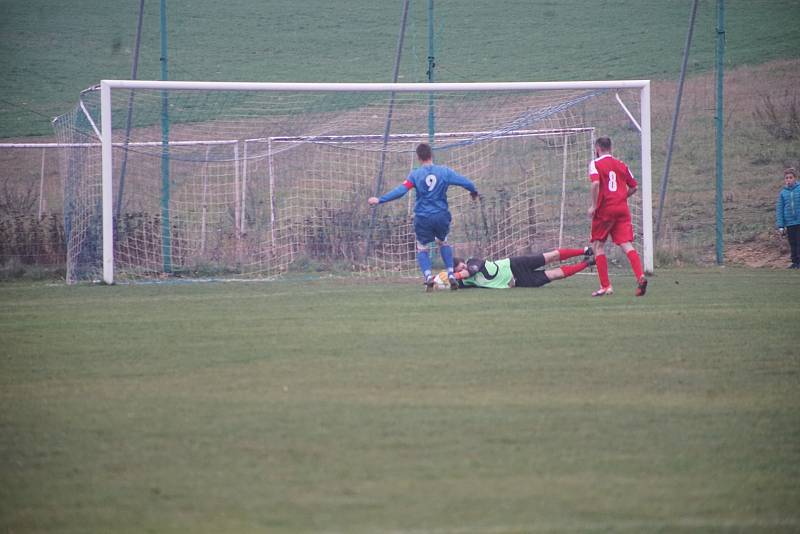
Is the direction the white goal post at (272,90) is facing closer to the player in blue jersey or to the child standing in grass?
the player in blue jersey

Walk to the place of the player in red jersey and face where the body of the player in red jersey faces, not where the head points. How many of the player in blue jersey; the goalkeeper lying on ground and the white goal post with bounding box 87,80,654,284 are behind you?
0

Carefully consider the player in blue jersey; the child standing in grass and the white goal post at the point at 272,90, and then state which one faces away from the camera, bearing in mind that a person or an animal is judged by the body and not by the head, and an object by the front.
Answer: the player in blue jersey

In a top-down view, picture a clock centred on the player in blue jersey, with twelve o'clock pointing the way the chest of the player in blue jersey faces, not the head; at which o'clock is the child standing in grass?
The child standing in grass is roughly at 2 o'clock from the player in blue jersey.

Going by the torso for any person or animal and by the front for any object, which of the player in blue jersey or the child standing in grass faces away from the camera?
the player in blue jersey

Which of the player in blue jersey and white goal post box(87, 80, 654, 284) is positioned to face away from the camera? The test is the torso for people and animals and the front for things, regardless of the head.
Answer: the player in blue jersey

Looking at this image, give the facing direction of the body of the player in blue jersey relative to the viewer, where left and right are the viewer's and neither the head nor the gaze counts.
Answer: facing away from the viewer

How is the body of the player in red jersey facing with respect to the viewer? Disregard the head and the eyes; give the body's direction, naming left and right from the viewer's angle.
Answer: facing away from the viewer and to the left of the viewer

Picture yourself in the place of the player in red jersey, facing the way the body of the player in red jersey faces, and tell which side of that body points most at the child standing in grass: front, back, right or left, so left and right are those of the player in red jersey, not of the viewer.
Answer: right

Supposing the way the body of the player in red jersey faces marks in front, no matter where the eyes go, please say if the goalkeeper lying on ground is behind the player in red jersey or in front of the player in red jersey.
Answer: in front

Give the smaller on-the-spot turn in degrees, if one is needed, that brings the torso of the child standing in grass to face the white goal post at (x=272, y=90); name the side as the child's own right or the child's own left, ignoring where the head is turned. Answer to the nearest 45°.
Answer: approximately 45° to the child's own right

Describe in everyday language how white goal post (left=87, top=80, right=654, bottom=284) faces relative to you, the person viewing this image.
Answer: facing the viewer

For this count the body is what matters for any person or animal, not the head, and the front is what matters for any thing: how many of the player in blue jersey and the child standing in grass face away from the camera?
1

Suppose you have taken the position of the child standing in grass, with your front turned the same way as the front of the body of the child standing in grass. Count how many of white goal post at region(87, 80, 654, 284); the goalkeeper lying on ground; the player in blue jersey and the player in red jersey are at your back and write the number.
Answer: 0

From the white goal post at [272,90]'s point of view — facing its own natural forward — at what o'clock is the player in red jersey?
The player in red jersey is roughly at 10 o'clock from the white goal post.

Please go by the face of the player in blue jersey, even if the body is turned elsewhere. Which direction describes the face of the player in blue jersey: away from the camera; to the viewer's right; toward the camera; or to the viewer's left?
away from the camera

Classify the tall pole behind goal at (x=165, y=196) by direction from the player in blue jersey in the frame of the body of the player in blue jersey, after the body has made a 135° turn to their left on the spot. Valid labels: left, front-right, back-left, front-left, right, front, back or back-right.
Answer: right

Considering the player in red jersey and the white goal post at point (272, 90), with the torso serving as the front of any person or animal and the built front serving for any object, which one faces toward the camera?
the white goal post
